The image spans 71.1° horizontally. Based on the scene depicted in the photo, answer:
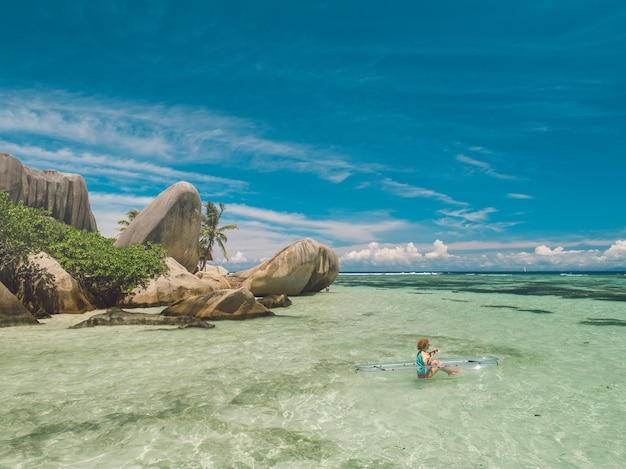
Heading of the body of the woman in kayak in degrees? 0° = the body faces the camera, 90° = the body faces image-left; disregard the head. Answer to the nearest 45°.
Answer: approximately 270°

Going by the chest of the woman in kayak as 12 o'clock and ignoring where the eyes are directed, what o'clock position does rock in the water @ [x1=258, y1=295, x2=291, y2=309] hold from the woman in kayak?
The rock in the water is roughly at 8 o'clock from the woman in kayak.

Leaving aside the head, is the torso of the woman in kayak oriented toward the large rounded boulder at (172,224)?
no

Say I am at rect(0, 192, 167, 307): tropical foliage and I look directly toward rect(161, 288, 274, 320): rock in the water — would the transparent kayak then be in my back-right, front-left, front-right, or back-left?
front-right

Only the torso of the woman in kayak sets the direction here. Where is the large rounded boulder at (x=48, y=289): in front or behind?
behind

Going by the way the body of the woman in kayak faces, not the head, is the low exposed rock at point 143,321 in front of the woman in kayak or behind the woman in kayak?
behind

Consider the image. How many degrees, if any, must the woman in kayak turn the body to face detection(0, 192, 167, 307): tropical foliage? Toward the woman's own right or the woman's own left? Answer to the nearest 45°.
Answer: approximately 135° to the woman's own left

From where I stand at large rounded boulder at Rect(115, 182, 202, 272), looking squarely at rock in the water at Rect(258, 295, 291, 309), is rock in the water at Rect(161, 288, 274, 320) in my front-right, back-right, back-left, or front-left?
front-right

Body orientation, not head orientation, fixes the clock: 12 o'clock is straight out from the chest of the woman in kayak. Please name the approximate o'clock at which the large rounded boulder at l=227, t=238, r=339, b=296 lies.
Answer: The large rounded boulder is roughly at 8 o'clock from the woman in kayak.

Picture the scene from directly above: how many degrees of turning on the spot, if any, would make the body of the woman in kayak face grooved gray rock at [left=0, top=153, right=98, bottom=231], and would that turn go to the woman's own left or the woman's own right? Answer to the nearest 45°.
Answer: approximately 135° to the woman's own left

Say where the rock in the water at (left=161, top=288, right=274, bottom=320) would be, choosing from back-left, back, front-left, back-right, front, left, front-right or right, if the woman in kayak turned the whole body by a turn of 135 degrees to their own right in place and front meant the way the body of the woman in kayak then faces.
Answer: right

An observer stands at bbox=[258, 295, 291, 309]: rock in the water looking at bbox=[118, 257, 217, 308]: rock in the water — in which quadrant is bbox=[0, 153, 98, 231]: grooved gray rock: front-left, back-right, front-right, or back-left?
front-right
